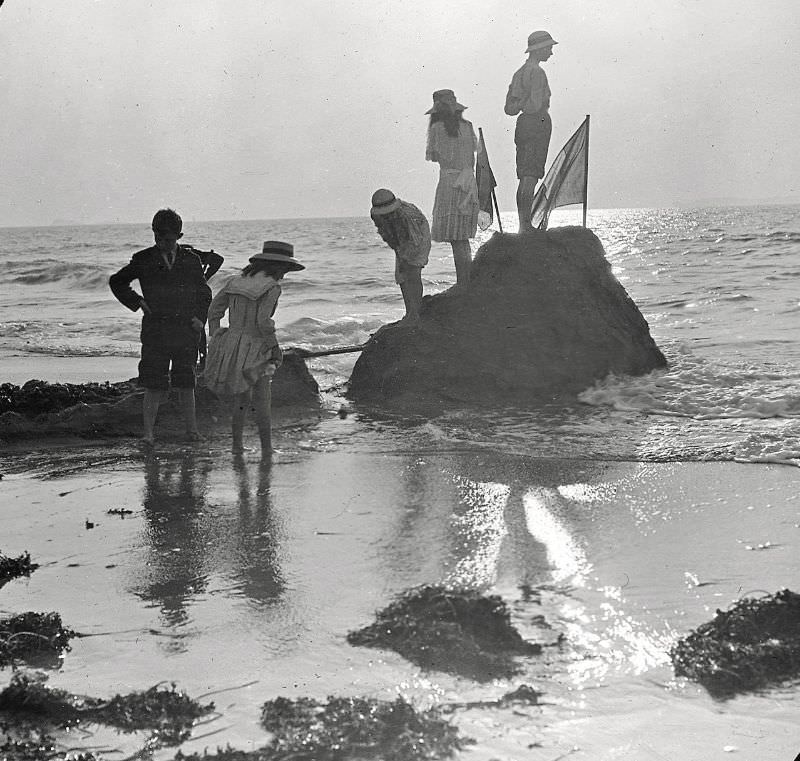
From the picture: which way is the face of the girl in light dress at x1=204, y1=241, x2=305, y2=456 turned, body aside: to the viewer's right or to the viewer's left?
to the viewer's right

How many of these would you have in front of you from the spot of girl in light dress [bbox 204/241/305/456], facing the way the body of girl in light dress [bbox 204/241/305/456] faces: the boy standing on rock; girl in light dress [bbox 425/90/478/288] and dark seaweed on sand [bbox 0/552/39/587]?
2

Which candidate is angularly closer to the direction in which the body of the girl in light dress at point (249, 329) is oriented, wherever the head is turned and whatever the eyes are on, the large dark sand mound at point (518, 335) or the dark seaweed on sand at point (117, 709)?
the large dark sand mound

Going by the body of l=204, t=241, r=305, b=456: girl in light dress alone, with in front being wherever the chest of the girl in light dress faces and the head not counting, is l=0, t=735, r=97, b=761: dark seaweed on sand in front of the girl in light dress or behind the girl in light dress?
behind

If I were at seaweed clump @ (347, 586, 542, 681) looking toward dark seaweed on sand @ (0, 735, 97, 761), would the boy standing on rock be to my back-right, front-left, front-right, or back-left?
back-right

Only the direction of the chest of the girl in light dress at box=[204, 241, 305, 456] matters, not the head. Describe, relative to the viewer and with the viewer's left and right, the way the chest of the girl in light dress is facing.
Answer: facing away from the viewer and to the right of the viewer

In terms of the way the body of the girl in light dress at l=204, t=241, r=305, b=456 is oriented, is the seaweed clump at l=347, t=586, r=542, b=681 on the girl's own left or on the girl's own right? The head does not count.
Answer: on the girl's own right

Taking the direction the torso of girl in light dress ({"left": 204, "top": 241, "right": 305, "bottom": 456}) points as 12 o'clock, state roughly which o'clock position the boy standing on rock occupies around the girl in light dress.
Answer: The boy standing on rock is roughly at 12 o'clock from the girl in light dress.

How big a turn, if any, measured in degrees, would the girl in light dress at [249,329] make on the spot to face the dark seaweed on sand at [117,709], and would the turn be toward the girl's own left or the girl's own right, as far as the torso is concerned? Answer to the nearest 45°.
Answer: approximately 135° to the girl's own right

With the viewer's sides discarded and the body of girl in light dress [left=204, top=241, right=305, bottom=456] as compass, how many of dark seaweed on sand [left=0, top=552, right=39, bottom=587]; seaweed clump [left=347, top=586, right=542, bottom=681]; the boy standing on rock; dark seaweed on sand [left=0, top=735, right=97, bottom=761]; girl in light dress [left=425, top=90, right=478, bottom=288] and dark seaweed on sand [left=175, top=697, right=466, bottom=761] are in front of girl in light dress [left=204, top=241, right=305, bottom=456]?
2

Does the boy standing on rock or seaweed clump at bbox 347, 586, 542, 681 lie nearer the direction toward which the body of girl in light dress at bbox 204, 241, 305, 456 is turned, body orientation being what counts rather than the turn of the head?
the boy standing on rock

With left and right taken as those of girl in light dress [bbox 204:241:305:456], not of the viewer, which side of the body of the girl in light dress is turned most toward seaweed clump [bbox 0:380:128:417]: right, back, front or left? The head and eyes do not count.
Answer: left
